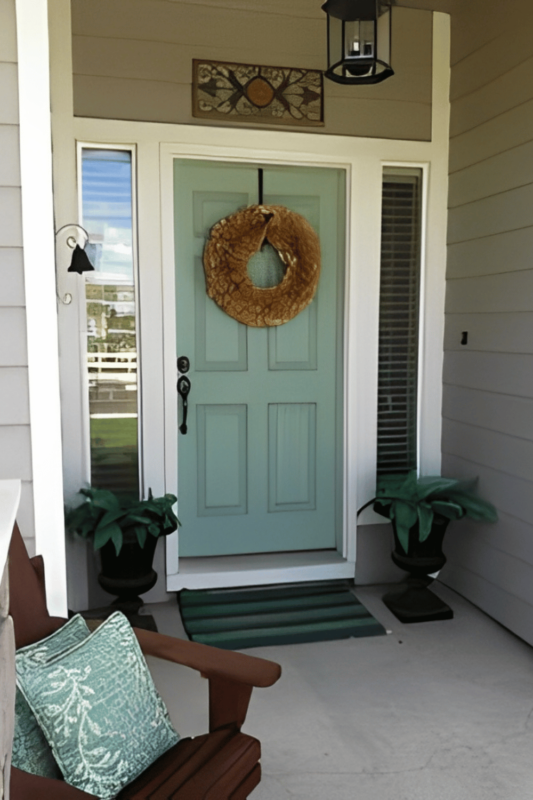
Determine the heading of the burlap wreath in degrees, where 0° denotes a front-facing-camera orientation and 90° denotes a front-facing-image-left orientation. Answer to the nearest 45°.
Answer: approximately 0°

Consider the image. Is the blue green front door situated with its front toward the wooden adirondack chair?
yes

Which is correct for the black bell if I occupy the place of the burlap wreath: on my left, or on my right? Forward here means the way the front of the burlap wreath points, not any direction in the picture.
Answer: on my right
